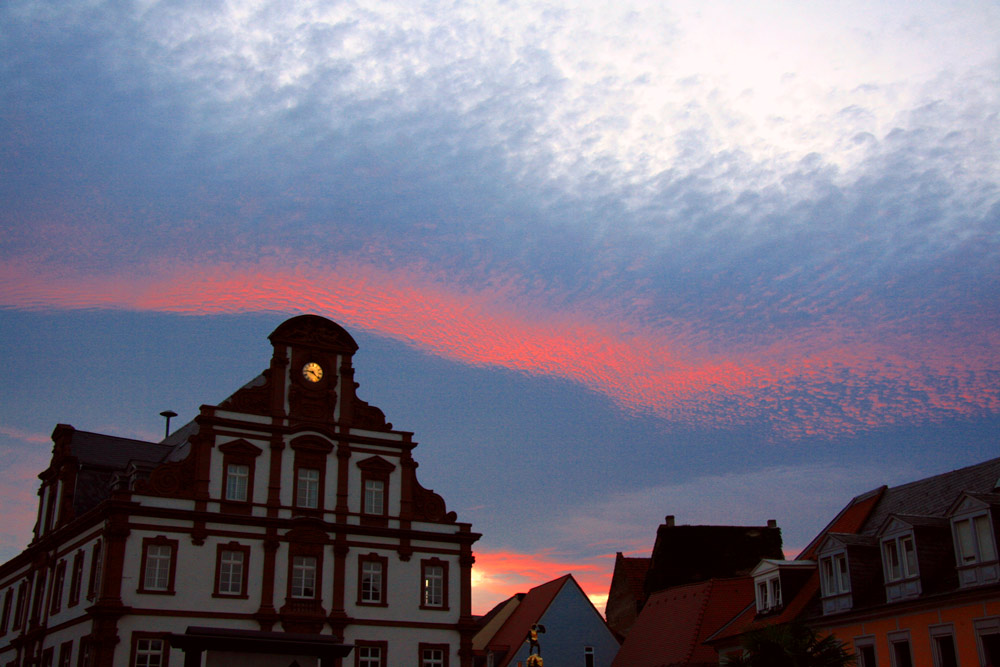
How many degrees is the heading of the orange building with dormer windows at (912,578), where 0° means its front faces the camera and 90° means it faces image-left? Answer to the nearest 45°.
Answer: approximately 45°

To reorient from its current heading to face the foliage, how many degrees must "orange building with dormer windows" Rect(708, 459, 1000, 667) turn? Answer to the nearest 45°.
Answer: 0° — it already faces it
